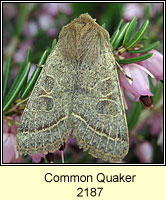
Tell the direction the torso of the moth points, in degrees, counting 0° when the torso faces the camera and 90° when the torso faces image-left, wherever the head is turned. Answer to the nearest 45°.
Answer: approximately 180°
